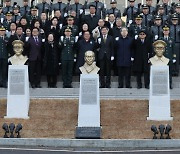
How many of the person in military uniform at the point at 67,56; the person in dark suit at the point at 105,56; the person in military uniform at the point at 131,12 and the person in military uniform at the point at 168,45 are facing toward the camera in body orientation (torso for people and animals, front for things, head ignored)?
4

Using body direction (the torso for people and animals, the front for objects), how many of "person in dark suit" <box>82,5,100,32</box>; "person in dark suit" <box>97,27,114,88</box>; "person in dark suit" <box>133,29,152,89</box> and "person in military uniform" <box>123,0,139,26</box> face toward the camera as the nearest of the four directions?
4

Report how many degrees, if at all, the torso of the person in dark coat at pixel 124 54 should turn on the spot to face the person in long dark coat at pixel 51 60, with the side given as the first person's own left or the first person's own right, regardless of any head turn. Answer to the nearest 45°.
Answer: approximately 90° to the first person's own right

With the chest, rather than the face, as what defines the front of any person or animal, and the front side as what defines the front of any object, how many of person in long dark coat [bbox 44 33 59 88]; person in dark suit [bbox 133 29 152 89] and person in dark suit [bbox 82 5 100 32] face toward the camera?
3

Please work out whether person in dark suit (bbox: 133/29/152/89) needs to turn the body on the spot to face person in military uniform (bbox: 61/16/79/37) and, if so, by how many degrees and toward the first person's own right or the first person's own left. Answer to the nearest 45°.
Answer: approximately 90° to the first person's own right

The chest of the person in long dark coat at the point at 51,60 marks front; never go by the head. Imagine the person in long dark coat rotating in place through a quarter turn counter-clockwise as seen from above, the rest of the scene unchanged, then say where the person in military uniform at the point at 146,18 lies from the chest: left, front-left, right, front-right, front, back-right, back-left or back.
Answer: front

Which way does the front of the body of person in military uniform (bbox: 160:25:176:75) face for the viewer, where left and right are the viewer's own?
facing the viewer

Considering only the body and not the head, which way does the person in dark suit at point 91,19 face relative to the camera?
toward the camera

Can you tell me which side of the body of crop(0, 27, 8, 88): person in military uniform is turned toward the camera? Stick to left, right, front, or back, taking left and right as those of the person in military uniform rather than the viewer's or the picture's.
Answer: front

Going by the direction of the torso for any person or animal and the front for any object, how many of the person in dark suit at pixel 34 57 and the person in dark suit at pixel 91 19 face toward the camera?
2

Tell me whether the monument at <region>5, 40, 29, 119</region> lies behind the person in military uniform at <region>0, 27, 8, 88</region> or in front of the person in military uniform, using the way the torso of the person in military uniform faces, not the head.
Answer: in front

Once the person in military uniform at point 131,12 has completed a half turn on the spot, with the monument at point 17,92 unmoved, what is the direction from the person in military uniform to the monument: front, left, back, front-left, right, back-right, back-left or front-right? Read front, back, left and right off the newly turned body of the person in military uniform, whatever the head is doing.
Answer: back-left
